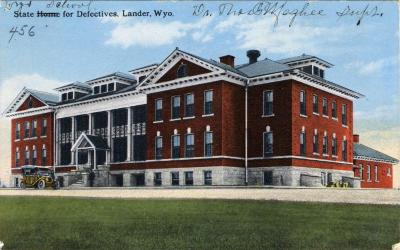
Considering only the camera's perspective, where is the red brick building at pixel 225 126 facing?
facing the viewer and to the left of the viewer
